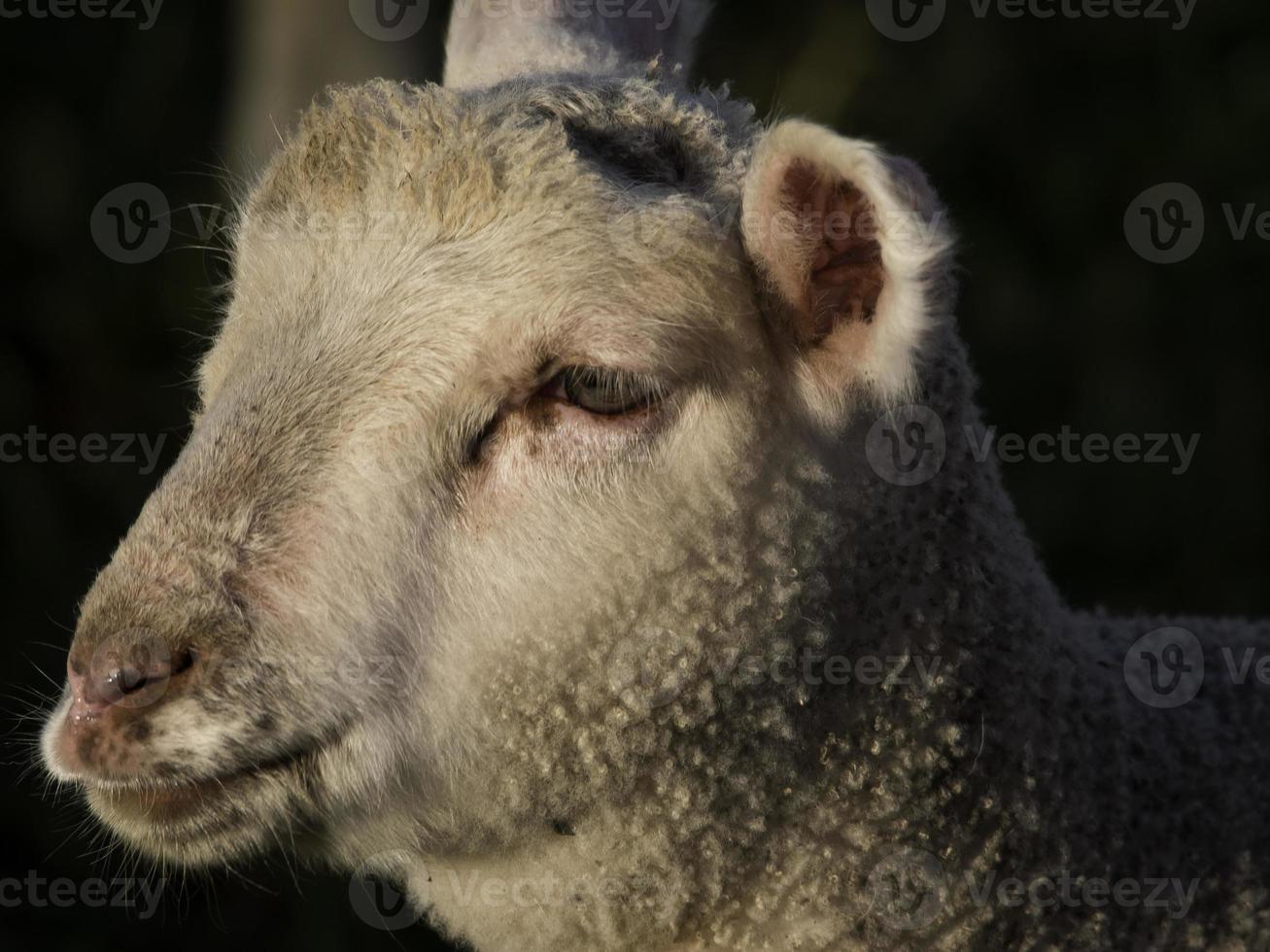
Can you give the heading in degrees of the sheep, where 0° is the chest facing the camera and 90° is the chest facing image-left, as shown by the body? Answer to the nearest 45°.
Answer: approximately 90°
